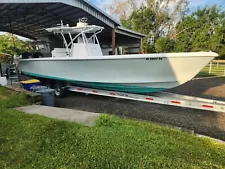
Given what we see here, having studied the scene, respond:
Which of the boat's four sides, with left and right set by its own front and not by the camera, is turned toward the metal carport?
back

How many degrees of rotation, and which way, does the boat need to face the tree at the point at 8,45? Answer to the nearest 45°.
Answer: approximately 180°

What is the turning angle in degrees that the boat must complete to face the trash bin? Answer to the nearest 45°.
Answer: approximately 135° to its right

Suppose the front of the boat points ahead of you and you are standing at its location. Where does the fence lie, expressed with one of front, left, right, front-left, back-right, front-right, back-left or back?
left

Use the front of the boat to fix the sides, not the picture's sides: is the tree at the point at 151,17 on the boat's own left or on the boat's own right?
on the boat's own left

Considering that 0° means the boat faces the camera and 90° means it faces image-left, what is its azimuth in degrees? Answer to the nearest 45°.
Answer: approximately 315°

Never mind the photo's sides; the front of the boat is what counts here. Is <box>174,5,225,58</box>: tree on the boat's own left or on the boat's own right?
on the boat's own left
